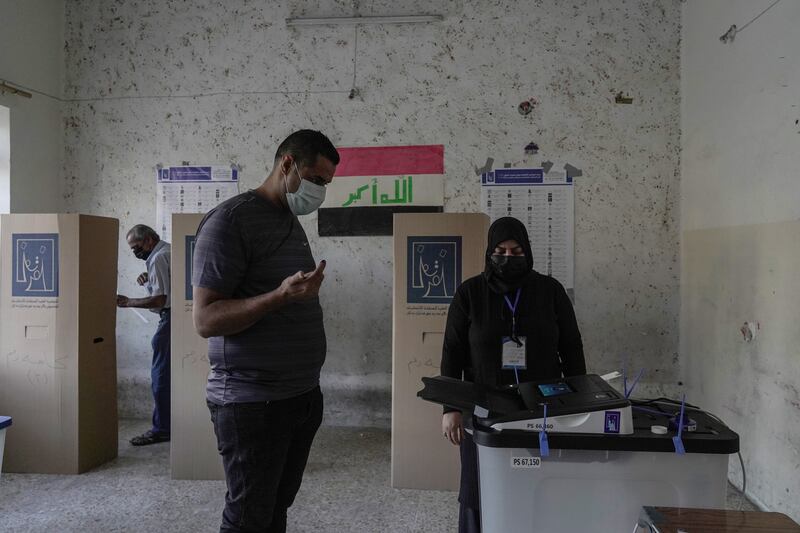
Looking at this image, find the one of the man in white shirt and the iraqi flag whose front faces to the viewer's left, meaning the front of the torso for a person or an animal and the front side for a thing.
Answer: the man in white shirt

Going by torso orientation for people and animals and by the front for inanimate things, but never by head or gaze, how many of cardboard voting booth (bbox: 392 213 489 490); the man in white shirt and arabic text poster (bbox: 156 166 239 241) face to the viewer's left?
1

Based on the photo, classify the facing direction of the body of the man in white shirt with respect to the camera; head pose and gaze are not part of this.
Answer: to the viewer's left

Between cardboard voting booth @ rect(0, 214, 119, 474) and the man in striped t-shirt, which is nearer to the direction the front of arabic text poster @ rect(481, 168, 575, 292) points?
the man in striped t-shirt

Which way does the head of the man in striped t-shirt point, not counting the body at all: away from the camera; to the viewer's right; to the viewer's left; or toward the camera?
to the viewer's right

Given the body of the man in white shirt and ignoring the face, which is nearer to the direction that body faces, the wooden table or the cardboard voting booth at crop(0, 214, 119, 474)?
the cardboard voting booth

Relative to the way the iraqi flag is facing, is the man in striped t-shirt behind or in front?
in front

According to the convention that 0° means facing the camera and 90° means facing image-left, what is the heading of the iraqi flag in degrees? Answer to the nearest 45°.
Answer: approximately 0°

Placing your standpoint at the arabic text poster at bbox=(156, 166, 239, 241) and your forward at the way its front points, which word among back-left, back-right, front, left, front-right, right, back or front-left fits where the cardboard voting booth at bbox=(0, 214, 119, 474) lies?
front-right

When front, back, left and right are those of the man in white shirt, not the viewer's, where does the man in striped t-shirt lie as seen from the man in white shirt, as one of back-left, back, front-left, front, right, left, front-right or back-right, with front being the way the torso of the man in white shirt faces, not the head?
left
